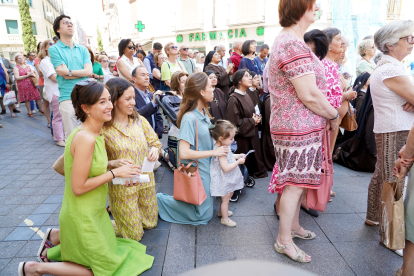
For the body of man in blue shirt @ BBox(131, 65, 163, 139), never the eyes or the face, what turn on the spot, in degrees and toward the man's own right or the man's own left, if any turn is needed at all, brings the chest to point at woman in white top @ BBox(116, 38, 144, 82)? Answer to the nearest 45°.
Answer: approximately 135° to the man's own left

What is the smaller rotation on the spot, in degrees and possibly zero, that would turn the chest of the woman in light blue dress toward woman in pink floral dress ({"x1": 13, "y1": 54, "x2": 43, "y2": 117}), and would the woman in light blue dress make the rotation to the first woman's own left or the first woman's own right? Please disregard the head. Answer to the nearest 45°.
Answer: approximately 135° to the first woman's own left

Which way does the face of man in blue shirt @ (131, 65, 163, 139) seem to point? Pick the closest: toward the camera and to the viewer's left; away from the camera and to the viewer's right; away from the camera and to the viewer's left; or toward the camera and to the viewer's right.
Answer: toward the camera and to the viewer's right
